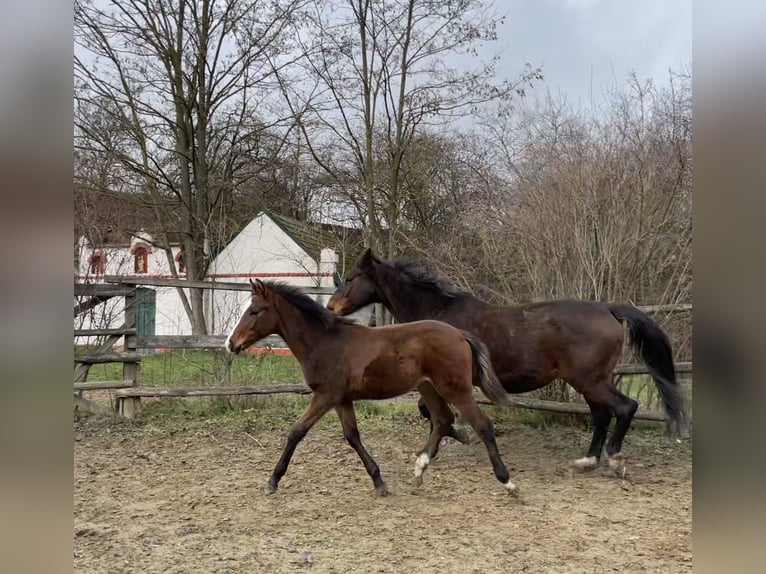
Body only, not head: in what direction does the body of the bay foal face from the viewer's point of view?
to the viewer's left

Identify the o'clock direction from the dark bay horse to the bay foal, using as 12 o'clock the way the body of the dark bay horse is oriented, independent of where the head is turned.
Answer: The bay foal is roughly at 11 o'clock from the dark bay horse.

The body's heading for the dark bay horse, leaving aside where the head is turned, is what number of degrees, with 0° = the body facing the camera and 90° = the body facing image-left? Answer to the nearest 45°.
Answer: approximately 90°

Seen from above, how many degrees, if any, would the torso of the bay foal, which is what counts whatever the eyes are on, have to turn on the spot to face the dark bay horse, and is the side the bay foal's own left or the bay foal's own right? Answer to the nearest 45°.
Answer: approximately 180°

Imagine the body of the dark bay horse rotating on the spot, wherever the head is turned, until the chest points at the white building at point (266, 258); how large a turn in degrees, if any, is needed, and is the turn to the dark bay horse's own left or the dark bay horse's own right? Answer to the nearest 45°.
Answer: approximately 45° to the dark bay horse's own right

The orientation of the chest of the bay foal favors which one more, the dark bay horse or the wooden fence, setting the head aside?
the wooden fence

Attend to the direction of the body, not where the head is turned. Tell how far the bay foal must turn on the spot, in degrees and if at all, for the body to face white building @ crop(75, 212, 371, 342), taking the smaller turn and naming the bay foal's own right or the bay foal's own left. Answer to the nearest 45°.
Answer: approximately 90° to the bay foal's own right

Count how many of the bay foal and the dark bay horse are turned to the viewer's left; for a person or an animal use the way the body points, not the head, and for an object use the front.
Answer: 2
